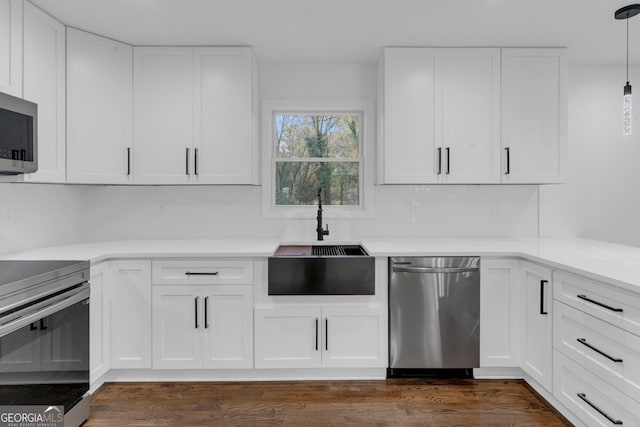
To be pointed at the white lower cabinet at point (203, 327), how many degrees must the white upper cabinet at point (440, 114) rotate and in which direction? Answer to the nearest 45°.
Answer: approximately 45° to its right

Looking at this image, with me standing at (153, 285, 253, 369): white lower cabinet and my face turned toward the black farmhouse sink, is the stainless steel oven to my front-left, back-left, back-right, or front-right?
back-right

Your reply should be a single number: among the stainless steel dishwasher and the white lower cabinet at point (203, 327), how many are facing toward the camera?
2

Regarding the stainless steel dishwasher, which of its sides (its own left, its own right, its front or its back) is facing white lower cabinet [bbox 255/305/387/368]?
right

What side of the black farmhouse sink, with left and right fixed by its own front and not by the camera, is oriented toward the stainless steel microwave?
right

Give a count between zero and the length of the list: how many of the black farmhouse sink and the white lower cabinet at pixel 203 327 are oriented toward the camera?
2

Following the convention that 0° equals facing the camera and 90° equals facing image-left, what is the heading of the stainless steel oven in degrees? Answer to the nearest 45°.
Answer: approximately 315°
